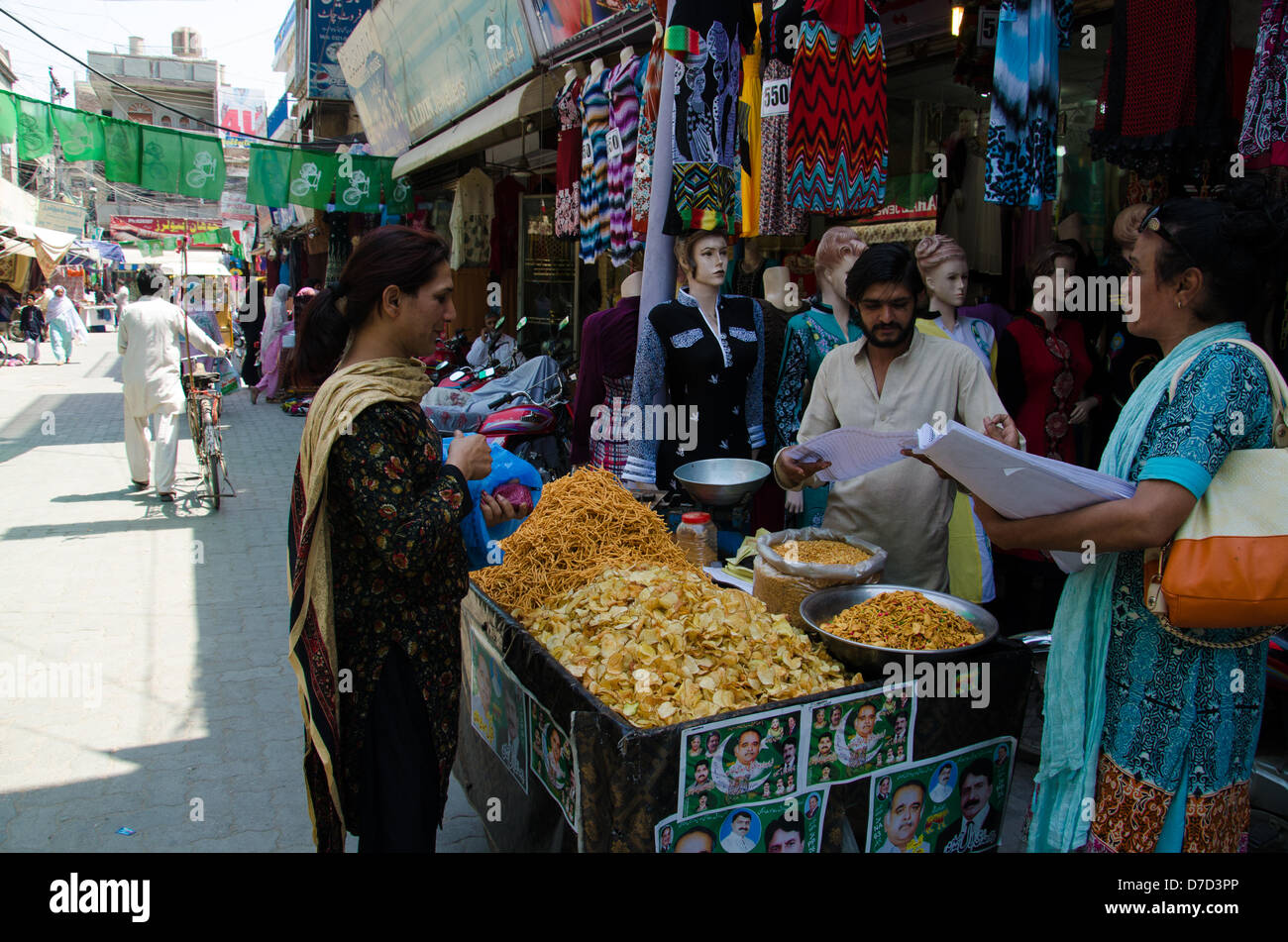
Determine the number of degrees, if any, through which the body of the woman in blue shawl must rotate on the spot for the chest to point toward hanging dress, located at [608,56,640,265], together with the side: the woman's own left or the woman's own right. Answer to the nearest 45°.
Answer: approximately 45° to the woman's own right

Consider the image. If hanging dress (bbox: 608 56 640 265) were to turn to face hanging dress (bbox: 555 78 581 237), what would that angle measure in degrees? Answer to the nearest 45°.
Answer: approximately 135° to its right

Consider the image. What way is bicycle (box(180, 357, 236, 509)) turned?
away from the camera

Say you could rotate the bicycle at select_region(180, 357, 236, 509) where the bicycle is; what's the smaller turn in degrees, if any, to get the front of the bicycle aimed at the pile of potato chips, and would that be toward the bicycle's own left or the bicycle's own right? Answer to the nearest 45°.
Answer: approximately 180°

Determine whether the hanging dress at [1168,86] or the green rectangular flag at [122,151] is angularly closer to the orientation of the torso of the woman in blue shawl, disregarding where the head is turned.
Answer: the green rectangular flag

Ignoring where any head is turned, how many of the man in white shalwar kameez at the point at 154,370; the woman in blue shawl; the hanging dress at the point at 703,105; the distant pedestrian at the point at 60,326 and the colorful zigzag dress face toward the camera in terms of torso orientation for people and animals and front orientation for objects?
3
